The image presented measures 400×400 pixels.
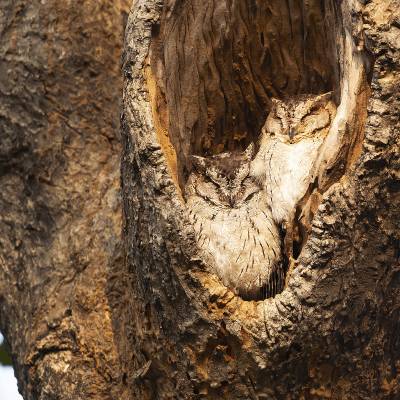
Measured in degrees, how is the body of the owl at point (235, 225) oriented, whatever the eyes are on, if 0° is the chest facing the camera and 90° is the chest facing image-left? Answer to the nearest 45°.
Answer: approximately 0°

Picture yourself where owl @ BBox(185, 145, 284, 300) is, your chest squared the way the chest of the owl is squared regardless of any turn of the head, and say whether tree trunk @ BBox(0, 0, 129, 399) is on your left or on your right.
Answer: on your right
